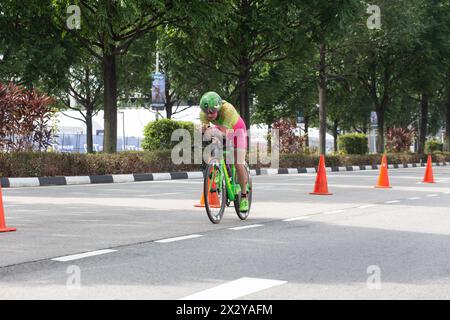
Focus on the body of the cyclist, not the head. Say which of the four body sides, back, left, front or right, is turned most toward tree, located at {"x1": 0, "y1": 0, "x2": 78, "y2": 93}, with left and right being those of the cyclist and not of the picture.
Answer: right

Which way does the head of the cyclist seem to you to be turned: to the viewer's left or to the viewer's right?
to the viewer's left

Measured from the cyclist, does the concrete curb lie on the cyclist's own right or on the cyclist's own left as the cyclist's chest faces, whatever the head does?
on the cyclist's own right

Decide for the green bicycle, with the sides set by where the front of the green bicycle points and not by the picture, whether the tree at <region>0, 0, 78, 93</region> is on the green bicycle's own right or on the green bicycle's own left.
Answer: on the green bicycle's own right

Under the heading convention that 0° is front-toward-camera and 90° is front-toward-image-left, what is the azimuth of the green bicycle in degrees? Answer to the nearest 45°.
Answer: approximately 45°

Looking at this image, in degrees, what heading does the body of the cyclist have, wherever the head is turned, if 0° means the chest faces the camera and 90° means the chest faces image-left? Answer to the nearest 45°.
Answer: approximately 45°

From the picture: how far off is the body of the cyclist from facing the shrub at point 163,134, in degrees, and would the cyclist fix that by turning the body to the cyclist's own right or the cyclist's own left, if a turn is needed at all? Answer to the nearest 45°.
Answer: approximately 135° to the cyclist's own right

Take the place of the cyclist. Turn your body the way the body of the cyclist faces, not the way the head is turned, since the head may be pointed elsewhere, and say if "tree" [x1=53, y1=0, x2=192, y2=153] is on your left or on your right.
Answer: on your right

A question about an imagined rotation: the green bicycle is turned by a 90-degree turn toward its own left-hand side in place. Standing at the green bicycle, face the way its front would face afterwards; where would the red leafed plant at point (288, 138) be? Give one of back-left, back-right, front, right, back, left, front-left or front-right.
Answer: back-left
